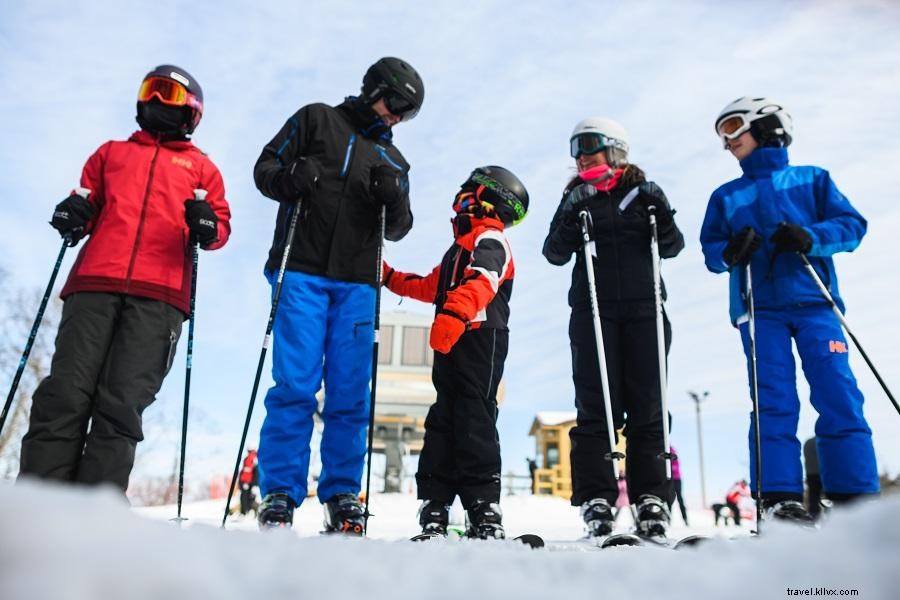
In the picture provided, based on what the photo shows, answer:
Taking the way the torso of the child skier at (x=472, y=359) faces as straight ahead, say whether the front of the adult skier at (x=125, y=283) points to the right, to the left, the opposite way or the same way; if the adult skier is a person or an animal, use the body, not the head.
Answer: to the left

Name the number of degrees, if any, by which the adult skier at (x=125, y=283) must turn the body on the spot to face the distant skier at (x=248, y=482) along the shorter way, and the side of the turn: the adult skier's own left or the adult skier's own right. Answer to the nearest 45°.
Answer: approximately 180°

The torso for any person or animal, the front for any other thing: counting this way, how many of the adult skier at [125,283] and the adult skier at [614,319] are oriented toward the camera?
2

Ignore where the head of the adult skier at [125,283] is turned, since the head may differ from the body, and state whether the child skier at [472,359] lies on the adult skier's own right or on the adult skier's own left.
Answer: on the adult skier's own left

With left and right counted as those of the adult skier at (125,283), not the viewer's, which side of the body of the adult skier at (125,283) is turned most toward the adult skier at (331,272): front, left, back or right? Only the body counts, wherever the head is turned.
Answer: left

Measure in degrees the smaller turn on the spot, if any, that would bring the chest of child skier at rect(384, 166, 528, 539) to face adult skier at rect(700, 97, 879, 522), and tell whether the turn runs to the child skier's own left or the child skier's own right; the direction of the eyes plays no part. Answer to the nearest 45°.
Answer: approximately 135° to the child skier's own left

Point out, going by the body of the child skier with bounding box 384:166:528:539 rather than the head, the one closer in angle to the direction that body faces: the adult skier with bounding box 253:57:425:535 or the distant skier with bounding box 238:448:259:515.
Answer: the adult skier

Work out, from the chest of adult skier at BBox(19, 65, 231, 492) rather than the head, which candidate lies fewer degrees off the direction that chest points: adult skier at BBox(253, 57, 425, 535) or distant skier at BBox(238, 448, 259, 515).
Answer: the adult skier

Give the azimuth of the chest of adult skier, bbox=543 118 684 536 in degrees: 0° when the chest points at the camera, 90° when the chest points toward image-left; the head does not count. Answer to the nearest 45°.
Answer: approximately 0°

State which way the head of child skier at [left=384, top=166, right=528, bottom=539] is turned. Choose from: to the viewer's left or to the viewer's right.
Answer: to the viewer's left
